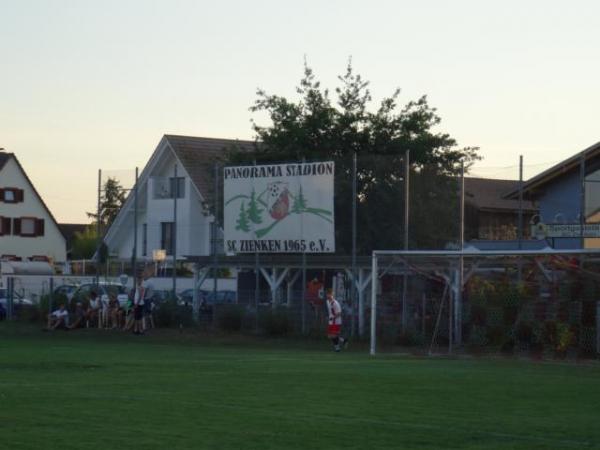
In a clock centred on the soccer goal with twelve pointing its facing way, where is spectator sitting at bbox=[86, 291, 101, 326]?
The spectator sitting is roughly at 4 o'clock from the soccer goal.

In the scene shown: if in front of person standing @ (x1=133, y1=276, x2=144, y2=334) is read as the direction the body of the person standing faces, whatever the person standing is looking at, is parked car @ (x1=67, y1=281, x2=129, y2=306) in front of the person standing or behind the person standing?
behind

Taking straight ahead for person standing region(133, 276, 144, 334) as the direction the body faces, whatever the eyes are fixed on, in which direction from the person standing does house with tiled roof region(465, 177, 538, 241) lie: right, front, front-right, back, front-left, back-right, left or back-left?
left
